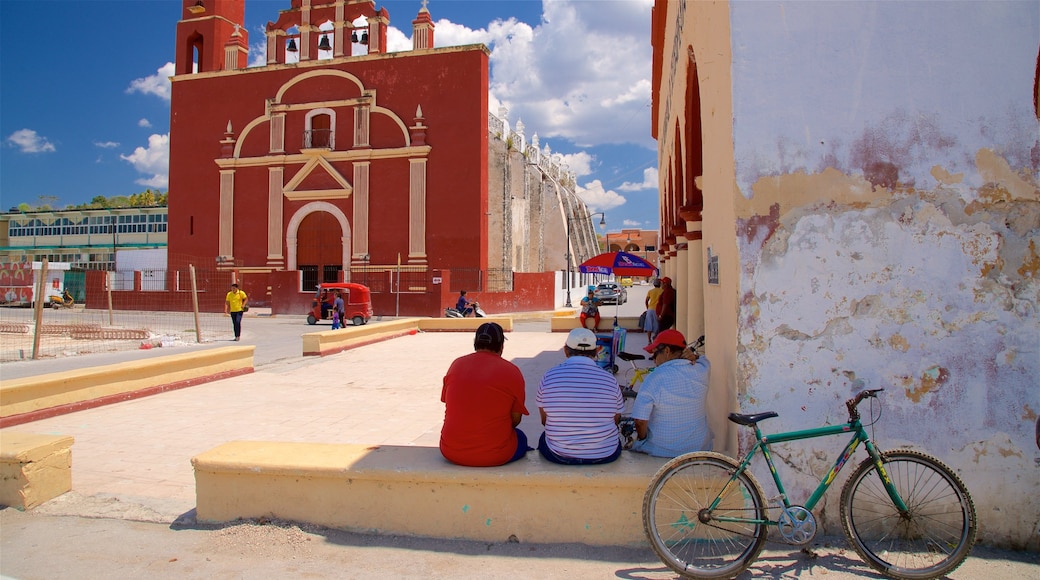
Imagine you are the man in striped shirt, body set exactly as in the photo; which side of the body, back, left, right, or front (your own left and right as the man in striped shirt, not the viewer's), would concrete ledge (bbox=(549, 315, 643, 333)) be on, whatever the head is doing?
front

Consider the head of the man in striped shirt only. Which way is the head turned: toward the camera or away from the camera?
away from the camera

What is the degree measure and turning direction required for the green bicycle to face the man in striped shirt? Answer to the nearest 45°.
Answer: approximately 180°

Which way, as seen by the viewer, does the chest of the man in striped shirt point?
away from the camera

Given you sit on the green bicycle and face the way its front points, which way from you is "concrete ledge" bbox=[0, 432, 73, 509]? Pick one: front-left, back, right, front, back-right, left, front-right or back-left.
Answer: back

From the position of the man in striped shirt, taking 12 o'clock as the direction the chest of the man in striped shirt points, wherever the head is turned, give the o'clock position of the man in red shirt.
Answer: The man in red shirt is roughly at 9 o'clock from the man in striped shirt.

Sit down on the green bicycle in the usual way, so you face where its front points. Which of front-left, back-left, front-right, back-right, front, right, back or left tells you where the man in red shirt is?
back

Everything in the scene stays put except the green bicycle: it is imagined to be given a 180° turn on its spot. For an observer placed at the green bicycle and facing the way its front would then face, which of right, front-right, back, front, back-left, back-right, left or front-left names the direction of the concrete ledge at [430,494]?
front

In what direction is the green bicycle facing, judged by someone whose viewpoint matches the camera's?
facing to the right of the viewer

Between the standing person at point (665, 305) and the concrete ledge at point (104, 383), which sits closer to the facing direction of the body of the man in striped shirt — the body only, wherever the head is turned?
the standing person

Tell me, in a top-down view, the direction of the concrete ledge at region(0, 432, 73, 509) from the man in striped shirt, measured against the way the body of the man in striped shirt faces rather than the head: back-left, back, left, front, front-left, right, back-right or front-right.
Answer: left

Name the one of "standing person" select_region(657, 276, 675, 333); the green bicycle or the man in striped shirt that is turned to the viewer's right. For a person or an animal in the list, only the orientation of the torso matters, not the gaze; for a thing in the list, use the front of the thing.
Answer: the green bicycle

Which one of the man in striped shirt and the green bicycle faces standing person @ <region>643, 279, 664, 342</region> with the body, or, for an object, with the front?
the man in striped shirt

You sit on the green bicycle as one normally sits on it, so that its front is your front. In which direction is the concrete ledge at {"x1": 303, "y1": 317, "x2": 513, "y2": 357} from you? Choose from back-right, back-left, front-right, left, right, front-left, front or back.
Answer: back-left
